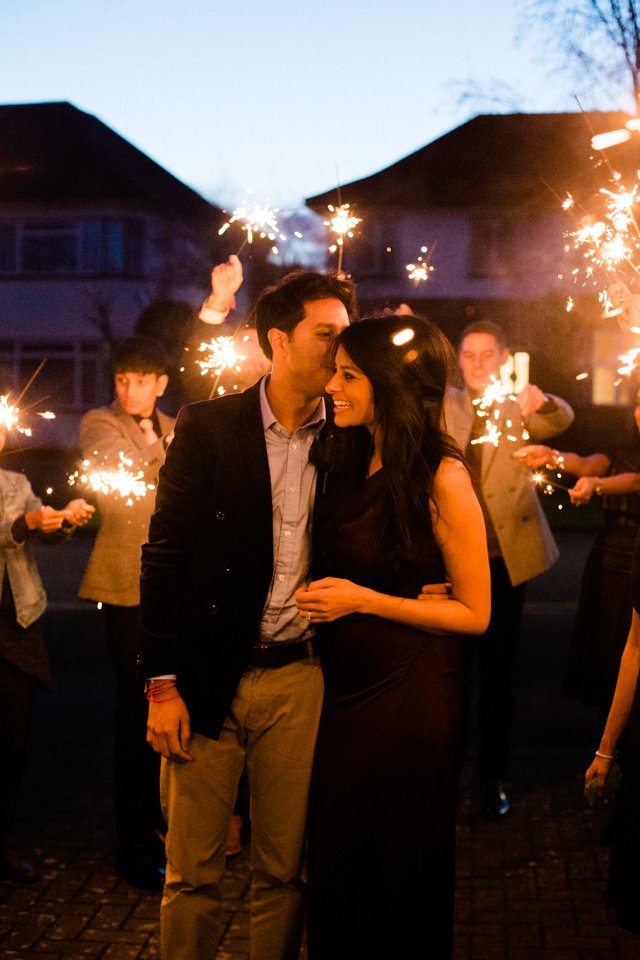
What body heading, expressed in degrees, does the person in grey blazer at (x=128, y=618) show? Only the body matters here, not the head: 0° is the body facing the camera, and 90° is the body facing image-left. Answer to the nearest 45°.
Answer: approximately 315°

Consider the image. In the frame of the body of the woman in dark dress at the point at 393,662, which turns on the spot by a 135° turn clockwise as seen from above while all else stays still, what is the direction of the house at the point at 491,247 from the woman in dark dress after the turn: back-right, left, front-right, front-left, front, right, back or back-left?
front

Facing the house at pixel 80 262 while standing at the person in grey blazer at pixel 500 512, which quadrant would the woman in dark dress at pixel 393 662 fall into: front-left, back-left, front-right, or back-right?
back-left

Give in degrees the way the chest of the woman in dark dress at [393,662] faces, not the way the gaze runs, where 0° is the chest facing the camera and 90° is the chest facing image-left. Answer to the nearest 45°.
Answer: approximately 45°

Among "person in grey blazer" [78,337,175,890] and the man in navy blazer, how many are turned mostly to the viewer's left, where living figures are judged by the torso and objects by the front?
0

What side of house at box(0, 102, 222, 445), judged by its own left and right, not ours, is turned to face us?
front

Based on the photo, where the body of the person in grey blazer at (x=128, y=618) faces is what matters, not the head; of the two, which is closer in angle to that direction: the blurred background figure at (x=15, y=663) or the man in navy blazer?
the man in navy blazer

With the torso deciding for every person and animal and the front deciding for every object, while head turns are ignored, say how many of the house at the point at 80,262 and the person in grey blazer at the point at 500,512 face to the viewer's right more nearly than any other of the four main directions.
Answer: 0

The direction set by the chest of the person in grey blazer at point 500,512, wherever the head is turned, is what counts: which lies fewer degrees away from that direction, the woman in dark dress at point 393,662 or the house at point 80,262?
the woman in dark dress

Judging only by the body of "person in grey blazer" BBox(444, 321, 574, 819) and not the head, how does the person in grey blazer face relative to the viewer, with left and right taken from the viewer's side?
facing the viewer and to the left of the viewer

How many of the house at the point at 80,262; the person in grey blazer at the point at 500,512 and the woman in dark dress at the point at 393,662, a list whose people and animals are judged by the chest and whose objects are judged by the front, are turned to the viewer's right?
0

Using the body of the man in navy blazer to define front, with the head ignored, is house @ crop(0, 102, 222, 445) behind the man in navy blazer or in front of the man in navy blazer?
behind

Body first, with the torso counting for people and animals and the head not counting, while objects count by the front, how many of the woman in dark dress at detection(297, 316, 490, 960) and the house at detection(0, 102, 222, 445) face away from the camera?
0

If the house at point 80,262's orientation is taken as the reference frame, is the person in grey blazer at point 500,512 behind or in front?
in front

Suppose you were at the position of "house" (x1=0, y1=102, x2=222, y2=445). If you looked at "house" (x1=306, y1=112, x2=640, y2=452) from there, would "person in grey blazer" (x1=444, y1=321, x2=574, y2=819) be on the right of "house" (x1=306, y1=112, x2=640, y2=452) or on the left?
right

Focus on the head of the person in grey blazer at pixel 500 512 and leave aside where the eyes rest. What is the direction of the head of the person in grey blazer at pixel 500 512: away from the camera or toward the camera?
toward the camera
